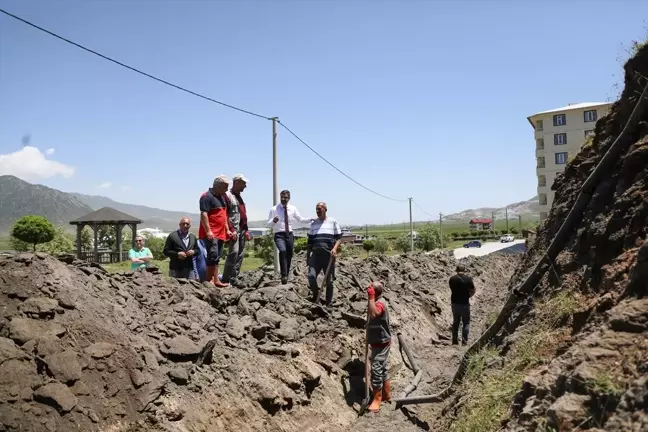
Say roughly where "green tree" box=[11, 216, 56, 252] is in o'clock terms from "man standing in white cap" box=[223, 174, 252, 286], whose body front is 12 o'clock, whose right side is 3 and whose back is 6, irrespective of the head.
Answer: The green tree is roughly at 8 o'clock from the man standing in white cap.

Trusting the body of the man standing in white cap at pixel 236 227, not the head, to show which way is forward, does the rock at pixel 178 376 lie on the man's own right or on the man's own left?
on the man's own right

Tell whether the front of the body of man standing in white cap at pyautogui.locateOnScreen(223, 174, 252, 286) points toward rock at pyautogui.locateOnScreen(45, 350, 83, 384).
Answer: no

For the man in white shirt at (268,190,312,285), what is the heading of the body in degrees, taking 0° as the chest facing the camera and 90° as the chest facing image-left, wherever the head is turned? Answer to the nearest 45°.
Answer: approximately 0°

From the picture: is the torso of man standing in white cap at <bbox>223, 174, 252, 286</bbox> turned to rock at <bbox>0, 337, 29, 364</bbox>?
no

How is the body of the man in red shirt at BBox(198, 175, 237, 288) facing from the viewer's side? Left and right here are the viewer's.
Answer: facing the viewer and to the right of the viewer

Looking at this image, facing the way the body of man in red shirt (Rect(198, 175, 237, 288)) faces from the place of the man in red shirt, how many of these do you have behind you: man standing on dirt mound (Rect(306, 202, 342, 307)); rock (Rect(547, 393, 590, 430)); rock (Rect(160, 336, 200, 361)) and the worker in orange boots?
0

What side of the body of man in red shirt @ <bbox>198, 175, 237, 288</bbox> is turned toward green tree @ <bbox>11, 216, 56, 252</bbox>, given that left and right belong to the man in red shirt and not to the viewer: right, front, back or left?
back

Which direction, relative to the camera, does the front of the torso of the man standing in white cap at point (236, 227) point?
to the viewer's right

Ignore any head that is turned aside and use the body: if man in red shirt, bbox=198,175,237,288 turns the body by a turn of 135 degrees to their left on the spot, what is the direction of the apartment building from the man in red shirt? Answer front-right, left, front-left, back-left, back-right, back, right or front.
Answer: front-right

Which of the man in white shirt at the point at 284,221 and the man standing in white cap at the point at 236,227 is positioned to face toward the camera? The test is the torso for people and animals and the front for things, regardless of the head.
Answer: the man in white shirt

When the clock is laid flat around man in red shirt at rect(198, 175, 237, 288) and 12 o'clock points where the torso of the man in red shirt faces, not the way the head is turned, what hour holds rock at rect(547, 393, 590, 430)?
The rock is roughly at 1 o'clock from the man in red shirt.

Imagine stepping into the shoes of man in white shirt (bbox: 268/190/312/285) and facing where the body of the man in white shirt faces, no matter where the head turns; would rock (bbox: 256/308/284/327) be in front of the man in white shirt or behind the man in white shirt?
in front

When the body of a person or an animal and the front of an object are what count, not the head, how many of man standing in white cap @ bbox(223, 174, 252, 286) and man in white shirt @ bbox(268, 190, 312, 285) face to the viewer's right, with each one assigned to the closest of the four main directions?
1

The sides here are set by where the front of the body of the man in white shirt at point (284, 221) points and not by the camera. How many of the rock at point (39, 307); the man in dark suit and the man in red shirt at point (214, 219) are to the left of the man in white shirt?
0

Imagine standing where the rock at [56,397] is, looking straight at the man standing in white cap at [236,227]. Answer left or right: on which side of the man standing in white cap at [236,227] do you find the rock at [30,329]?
left
